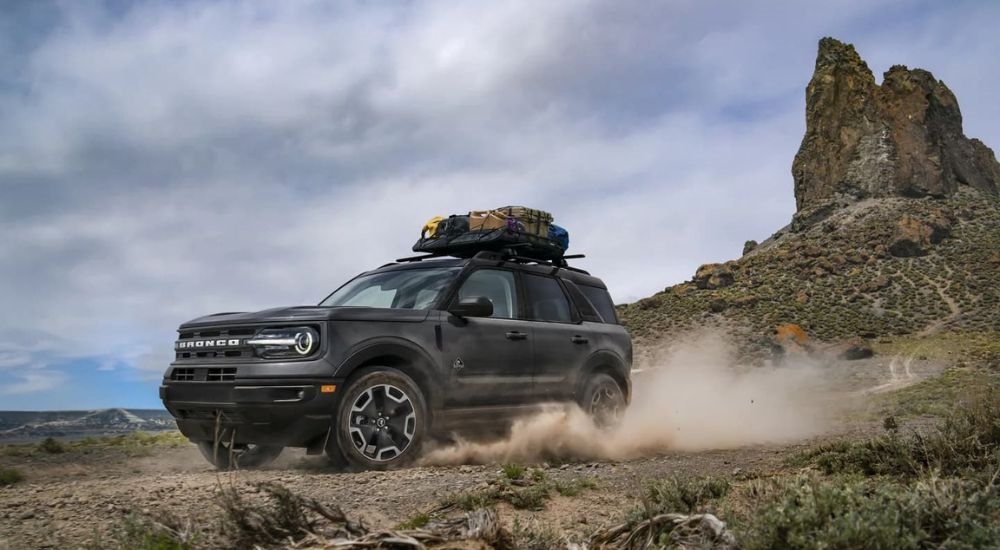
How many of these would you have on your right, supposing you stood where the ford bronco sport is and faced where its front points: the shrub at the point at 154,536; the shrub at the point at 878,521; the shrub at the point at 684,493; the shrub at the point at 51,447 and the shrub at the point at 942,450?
1

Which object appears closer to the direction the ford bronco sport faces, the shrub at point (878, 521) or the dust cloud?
the shrub

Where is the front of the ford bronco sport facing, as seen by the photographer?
facing the viewer and to the left of the viewer

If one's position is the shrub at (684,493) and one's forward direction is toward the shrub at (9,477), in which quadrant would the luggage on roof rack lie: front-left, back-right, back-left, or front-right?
front-right

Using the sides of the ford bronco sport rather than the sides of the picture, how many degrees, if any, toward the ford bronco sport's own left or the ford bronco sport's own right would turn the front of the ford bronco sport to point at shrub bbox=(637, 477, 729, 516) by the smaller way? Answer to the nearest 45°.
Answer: approximately 90° to the ford bronco sport's own left

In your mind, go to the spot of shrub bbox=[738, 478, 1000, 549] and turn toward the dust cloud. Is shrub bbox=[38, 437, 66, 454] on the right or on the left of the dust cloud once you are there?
left

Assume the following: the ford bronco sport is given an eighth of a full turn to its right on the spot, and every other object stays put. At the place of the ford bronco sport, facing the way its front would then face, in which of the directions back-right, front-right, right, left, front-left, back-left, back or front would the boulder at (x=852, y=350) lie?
back-right

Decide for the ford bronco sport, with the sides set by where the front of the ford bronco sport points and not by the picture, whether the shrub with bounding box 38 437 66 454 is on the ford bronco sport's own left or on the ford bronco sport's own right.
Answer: on the ford bronco sport's own right

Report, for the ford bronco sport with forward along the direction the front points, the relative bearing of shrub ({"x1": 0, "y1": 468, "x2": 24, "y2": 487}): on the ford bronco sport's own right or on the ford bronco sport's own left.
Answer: on the ford bronco sport's own right

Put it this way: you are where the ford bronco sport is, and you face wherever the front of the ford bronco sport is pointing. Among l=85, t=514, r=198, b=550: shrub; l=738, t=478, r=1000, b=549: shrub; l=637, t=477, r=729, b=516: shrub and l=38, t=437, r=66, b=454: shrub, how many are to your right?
1

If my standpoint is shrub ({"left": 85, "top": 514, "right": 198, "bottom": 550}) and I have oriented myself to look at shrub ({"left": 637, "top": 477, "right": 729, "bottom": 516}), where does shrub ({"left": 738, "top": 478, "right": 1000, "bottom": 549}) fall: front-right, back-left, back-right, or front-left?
front-right

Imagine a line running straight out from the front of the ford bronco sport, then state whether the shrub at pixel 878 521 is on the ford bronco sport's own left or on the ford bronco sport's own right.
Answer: on the ford bronco sport's own left

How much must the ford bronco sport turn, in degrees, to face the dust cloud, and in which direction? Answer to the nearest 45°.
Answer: approximately 180°

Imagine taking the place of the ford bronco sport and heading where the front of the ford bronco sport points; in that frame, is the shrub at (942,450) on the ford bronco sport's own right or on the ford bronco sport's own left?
on the ford bronco sport's own left
